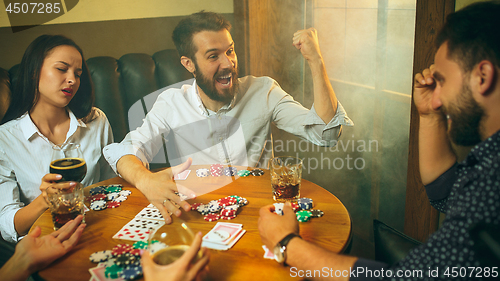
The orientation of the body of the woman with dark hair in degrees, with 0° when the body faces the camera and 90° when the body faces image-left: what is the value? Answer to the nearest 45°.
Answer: approximately 315°

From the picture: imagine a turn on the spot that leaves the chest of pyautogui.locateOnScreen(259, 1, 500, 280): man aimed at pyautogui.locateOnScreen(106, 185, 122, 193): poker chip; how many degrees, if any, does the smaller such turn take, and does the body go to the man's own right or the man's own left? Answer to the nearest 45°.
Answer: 0° — they already face it

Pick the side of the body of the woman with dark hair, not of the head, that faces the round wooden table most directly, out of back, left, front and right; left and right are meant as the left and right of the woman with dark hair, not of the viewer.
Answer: front

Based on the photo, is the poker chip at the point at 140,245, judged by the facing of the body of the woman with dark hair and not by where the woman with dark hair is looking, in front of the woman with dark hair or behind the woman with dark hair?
in front

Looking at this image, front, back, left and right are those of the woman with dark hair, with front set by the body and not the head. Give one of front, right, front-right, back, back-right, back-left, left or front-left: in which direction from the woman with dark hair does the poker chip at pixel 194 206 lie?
front

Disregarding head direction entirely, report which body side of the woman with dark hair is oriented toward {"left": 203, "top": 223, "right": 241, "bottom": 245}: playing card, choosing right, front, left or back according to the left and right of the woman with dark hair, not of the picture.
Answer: front

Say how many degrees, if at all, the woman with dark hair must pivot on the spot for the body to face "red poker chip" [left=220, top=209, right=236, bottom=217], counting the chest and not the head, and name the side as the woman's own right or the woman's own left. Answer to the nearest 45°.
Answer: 0° — they already face it

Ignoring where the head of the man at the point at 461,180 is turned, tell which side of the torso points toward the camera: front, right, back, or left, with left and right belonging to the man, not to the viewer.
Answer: left

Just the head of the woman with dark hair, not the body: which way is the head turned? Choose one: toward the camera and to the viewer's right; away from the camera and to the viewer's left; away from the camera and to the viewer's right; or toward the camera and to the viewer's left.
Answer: toward the camera and to the viewer's right

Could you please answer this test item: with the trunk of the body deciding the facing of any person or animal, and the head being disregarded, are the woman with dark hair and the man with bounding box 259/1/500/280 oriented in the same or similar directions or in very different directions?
very different directions

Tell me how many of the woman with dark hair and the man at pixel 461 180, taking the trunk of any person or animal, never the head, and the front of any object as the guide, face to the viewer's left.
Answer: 1

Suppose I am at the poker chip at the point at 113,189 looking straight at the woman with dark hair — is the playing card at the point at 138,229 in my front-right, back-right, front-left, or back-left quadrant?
back-left
